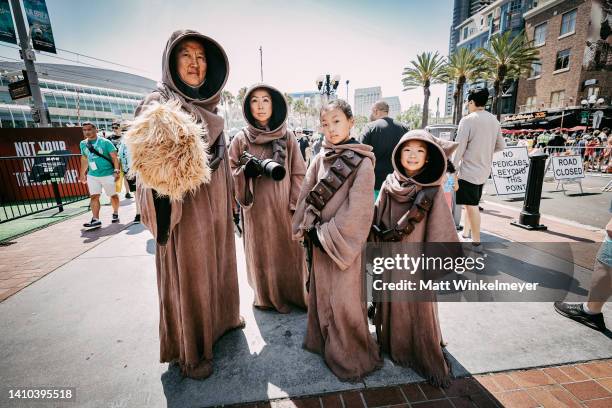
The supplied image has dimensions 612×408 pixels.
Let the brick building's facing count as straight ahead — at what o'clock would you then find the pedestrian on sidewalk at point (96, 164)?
The pedestrian on sidewalk is roughly at 11 o'clock from the brick building.

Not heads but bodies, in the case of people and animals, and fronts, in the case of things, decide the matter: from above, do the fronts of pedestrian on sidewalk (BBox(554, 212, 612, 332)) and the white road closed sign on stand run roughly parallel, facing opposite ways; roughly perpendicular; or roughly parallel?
roughly perpendicular

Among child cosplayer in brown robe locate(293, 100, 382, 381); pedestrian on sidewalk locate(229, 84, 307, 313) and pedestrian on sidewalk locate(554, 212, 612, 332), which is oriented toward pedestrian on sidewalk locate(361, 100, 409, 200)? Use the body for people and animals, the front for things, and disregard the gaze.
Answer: pedestrian on sidewalk locate(554, 212, 612, 332)

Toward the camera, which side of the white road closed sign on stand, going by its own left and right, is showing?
front

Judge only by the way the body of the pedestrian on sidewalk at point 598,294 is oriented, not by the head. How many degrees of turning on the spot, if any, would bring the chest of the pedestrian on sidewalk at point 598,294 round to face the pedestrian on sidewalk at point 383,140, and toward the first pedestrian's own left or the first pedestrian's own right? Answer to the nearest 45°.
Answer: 0° — they already face them

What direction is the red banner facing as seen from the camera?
toward the camera

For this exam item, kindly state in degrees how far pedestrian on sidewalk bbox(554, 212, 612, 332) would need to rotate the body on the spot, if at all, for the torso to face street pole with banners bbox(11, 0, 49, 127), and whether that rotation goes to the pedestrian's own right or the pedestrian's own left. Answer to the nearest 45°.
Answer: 0° — they already face it

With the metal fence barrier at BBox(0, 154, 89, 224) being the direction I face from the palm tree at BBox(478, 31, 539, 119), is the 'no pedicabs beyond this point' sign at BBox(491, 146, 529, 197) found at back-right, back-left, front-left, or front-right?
front-left

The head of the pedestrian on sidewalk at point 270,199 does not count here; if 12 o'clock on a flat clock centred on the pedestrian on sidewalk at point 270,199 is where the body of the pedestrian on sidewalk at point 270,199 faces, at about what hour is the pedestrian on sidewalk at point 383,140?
the pedestrian on sidewalk at point 383,140 is roughly at 8 o'clock from the pedestrian on sidewalk at point 270,199.

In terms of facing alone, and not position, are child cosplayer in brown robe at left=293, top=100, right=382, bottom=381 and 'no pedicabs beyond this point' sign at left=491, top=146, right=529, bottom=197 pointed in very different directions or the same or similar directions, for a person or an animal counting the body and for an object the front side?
same or similar directions

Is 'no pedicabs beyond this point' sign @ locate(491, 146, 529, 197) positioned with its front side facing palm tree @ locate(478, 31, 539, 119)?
no

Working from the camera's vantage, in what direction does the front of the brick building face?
facing the viewer and to the left of the viewer

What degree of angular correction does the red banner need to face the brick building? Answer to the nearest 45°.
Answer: approximately 90° to its left

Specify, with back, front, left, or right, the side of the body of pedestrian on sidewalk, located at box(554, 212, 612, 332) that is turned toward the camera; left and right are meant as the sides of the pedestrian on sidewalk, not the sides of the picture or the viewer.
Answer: left

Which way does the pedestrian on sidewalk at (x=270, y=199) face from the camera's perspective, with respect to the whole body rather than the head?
toward the camera

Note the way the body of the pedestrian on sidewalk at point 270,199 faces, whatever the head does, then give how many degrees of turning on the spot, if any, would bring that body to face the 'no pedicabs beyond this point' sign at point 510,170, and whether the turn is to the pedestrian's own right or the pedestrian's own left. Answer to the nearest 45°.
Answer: approximately 135° to the pedestrian's own left

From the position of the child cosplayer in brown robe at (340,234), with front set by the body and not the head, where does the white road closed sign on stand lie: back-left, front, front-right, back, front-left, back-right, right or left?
back
